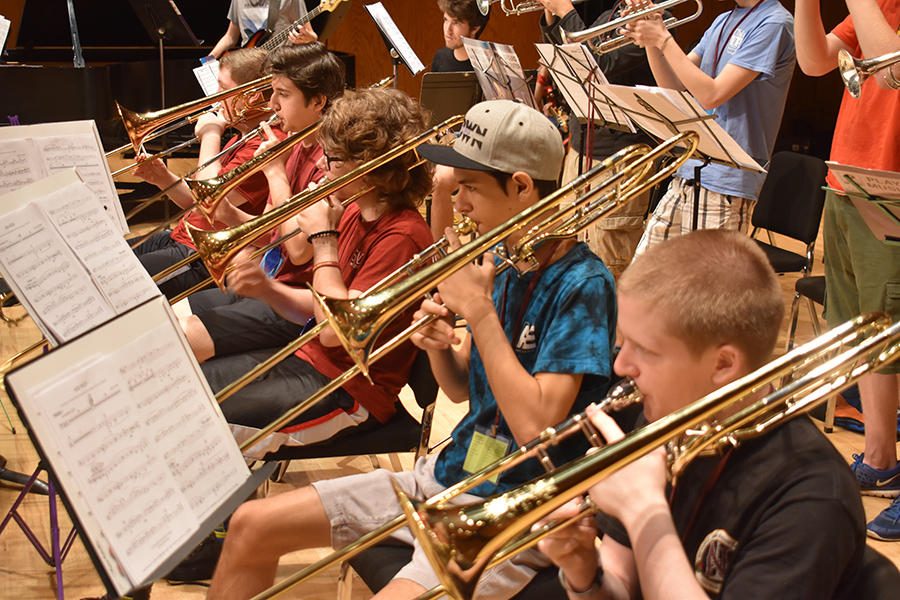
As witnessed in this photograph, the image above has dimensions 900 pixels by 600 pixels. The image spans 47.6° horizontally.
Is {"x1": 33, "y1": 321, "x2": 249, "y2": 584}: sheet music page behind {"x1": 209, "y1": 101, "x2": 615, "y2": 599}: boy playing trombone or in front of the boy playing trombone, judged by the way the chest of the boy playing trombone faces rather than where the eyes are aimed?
in front

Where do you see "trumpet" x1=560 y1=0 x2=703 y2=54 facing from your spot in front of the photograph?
facing to the left of the viewer

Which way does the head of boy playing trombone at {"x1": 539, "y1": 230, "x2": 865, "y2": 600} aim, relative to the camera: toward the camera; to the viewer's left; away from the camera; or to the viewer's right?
to the viewer's left

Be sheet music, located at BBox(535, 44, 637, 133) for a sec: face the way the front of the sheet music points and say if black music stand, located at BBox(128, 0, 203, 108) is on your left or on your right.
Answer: on your left

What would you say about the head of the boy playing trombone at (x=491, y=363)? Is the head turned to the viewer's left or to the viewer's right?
to the viewer's left

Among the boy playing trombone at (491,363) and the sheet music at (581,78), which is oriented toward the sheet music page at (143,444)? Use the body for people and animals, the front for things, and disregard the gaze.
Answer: the boy playing trombone

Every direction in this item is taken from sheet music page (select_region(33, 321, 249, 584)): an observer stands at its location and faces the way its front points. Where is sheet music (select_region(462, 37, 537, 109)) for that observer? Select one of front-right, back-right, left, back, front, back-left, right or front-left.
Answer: left

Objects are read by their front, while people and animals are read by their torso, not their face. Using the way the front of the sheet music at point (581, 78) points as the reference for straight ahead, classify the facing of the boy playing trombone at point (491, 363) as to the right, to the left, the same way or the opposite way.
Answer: the opposite way

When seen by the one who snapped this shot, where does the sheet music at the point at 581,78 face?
facing away from the viewer and to the right of the viewer

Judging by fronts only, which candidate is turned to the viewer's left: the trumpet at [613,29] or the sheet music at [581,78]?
the trumpet

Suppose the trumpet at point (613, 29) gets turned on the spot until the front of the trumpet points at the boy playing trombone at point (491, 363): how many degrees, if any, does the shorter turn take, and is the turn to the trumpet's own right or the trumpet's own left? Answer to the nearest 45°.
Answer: approximately 90° to the trumpet's own left

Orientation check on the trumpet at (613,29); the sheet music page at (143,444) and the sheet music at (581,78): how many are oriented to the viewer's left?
1

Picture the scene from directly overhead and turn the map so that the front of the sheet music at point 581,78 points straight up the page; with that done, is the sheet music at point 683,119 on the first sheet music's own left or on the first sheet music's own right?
on the first sheet music's own right
